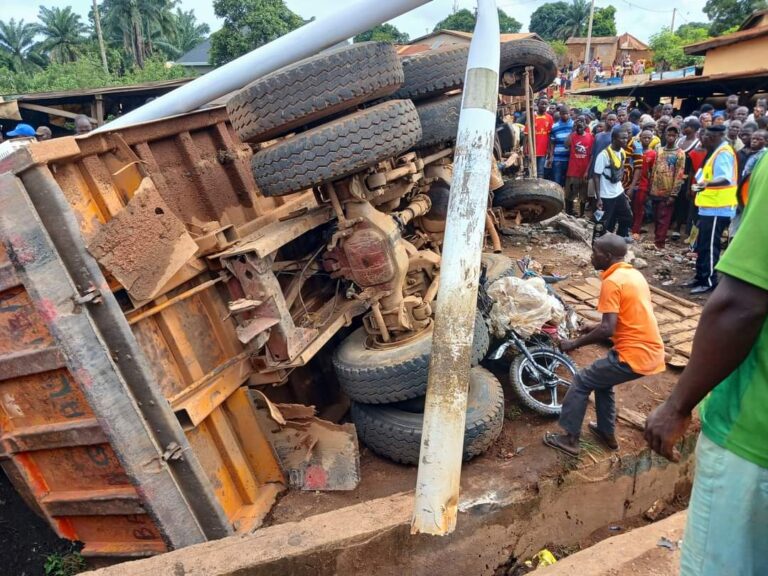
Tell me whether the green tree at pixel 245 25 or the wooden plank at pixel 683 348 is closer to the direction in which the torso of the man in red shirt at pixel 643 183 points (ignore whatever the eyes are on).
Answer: the wooden plank

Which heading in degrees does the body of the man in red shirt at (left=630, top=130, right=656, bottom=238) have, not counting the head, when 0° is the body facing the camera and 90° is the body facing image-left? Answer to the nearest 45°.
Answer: approximately 45°

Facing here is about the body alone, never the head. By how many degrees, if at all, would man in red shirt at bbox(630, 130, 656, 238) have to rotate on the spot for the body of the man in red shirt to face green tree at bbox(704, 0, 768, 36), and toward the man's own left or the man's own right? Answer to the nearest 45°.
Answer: approximately 135° to the man's own right

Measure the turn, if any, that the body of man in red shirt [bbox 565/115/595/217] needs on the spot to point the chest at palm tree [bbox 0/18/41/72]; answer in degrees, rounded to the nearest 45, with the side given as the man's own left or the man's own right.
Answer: approximately 135° to the man's own right

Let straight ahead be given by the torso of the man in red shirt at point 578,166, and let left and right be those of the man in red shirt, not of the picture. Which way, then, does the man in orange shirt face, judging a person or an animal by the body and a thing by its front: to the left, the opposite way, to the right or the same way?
to the right

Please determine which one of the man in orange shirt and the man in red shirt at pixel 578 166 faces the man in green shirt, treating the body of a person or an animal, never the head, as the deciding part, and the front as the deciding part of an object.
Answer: the man in red shirt

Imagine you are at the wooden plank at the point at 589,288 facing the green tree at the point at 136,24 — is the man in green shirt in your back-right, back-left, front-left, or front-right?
back-left

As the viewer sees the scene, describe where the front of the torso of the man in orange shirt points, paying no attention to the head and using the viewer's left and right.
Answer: facing to the left of the viewer

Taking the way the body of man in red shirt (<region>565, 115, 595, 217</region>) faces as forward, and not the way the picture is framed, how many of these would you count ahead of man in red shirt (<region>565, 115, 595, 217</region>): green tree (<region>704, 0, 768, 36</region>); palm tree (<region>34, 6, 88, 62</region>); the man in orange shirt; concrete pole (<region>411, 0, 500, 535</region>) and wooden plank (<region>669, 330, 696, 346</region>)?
3

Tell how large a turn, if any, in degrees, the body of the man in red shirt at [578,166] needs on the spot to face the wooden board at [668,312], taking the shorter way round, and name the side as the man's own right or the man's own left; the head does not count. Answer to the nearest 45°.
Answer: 0° — they already face it

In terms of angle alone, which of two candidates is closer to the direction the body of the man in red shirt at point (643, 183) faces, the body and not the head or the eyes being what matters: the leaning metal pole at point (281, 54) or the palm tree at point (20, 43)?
the leaning metal pole

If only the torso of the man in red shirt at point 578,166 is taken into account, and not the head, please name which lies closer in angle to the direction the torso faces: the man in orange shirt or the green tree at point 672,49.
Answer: the man in orange shirt

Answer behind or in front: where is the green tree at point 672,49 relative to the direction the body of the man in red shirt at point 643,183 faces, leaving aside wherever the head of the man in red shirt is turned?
behind

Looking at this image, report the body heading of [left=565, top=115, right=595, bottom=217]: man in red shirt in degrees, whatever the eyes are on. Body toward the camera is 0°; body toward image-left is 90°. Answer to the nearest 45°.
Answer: approximately 0°

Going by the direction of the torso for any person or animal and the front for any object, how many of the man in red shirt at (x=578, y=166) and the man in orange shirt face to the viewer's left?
1

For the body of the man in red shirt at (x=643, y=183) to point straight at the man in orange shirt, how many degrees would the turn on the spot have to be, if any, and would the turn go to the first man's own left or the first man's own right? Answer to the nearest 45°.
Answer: approximately 45° to the first man's own left

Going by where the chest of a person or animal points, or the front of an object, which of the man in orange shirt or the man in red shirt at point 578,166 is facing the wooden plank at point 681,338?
the man in red shirt

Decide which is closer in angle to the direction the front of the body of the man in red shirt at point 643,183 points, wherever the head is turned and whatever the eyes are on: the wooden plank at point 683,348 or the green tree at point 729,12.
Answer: the wooden plank

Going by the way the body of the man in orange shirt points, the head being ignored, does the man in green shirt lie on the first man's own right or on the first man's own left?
on the first man's own left
